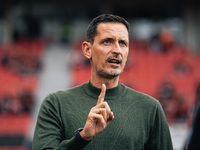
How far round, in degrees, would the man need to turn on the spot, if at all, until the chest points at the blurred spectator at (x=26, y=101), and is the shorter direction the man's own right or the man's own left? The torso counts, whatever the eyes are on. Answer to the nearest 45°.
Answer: approximately 180°

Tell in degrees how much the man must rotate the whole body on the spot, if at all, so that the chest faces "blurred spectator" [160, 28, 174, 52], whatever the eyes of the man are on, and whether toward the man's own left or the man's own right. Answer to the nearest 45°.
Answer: approximately 180°

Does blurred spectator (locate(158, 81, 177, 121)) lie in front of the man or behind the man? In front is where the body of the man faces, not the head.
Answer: behind

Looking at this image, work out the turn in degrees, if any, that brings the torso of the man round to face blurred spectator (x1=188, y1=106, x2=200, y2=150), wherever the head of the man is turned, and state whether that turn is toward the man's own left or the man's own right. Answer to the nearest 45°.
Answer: approximately 45° to the man's own left

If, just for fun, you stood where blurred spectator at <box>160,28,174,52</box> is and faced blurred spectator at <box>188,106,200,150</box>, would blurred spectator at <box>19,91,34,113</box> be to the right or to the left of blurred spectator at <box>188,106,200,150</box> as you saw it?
right

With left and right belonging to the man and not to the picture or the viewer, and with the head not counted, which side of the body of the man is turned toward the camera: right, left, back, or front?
front
